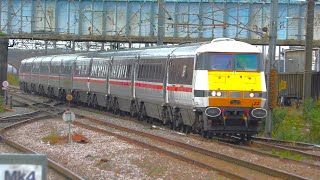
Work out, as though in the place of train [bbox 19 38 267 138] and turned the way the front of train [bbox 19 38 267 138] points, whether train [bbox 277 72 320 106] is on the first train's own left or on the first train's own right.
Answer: on the first train's own left

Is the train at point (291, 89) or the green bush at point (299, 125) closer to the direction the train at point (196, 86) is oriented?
the green bush

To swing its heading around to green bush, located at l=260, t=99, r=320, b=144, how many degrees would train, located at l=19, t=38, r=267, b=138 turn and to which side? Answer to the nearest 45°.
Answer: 0° — it already faces it

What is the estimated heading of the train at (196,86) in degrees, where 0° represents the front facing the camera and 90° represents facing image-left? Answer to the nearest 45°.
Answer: approximately 315°

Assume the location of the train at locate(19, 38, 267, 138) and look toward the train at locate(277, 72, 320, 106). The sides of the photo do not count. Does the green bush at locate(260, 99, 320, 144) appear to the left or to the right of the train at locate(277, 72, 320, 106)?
right
